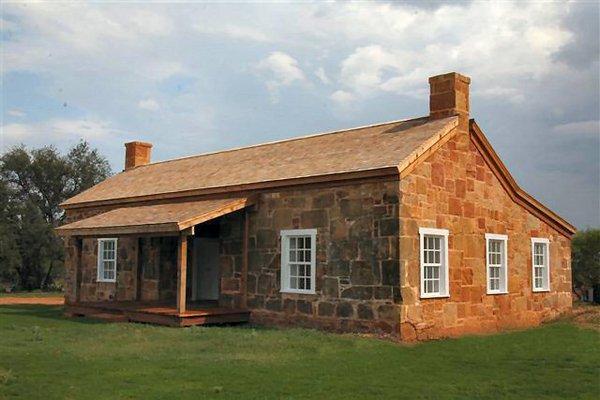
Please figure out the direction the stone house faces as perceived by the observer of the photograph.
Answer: facing the viewer and to the left of the viewer

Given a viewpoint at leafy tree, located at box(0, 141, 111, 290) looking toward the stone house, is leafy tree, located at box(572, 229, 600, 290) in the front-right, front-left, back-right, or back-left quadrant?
front-left

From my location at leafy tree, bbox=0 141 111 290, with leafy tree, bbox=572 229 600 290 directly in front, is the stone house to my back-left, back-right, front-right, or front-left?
front-right

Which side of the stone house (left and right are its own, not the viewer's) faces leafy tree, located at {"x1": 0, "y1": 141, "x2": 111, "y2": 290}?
right

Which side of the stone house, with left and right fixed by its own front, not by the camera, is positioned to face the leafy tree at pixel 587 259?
back
